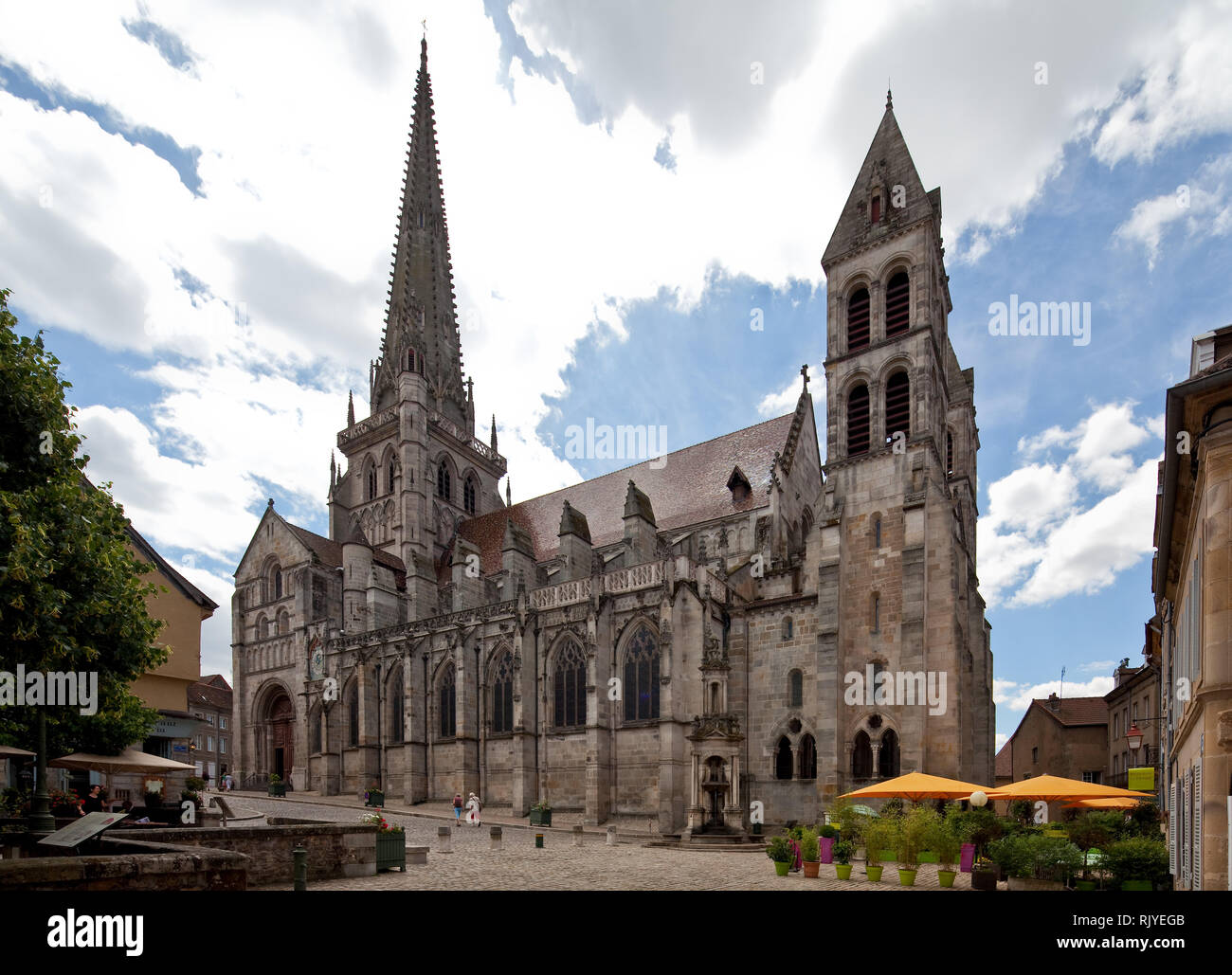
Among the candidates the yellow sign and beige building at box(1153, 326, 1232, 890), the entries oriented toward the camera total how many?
1

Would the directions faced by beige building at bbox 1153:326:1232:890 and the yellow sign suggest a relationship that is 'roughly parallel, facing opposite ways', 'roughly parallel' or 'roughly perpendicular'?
roughly perpendicular

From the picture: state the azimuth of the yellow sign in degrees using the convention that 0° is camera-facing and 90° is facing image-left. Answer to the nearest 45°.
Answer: approximately 0°

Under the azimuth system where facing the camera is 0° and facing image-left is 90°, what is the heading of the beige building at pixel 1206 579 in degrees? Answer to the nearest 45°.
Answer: approximately 90°

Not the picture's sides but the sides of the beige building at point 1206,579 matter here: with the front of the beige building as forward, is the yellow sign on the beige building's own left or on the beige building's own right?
on the beige building's own right

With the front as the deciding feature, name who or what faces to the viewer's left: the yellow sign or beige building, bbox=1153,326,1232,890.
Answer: the beige building
